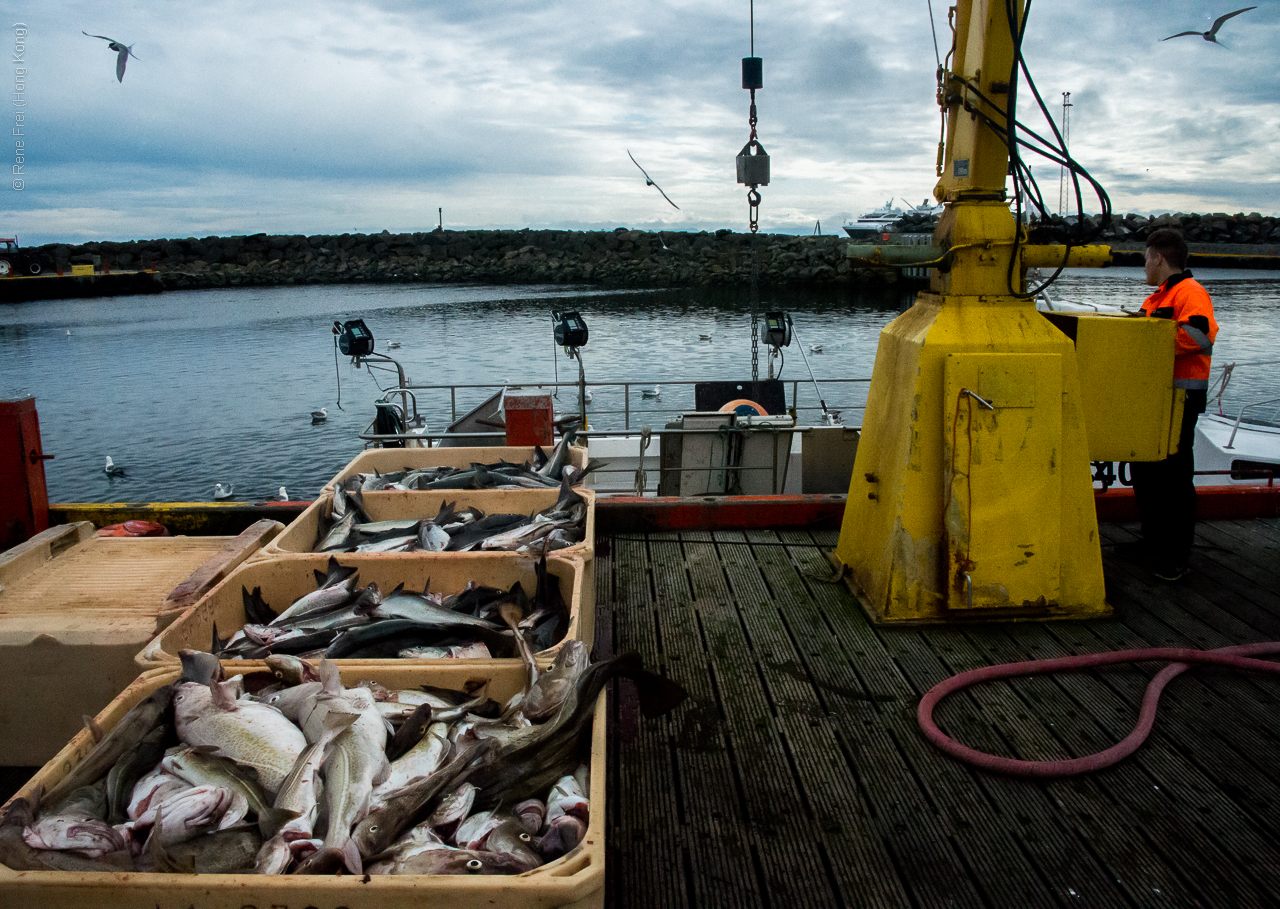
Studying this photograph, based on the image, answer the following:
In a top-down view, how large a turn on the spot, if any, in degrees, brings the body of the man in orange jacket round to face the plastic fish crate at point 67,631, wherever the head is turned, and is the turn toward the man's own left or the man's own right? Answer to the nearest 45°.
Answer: approximately 45° to the man's own left

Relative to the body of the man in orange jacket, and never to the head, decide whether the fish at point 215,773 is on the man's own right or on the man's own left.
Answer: on the man's own left

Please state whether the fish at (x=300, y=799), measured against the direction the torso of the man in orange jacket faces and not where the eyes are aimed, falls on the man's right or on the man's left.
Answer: on the man's left

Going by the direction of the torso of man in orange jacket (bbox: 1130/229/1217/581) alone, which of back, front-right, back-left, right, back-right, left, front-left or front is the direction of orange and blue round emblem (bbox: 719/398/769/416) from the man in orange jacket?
front-right

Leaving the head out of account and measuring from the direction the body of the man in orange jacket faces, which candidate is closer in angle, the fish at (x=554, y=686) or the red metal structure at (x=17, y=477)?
the red metal structure

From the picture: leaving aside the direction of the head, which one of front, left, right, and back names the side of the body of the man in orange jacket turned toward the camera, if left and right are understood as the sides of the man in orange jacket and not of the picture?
left

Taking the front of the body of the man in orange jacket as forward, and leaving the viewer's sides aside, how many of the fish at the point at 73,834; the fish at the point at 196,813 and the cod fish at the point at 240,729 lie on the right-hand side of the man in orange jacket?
0

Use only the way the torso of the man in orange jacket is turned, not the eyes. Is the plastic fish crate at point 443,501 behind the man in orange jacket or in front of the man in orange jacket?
in front

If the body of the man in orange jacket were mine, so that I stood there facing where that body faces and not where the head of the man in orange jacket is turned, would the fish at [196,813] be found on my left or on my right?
on my left

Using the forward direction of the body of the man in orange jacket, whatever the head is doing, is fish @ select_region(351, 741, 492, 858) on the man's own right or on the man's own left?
on the man's own left

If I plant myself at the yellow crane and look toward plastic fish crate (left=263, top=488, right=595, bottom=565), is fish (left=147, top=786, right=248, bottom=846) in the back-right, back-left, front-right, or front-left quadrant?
front-left

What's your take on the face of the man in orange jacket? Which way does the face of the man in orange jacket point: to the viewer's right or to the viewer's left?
to the viewer's left
